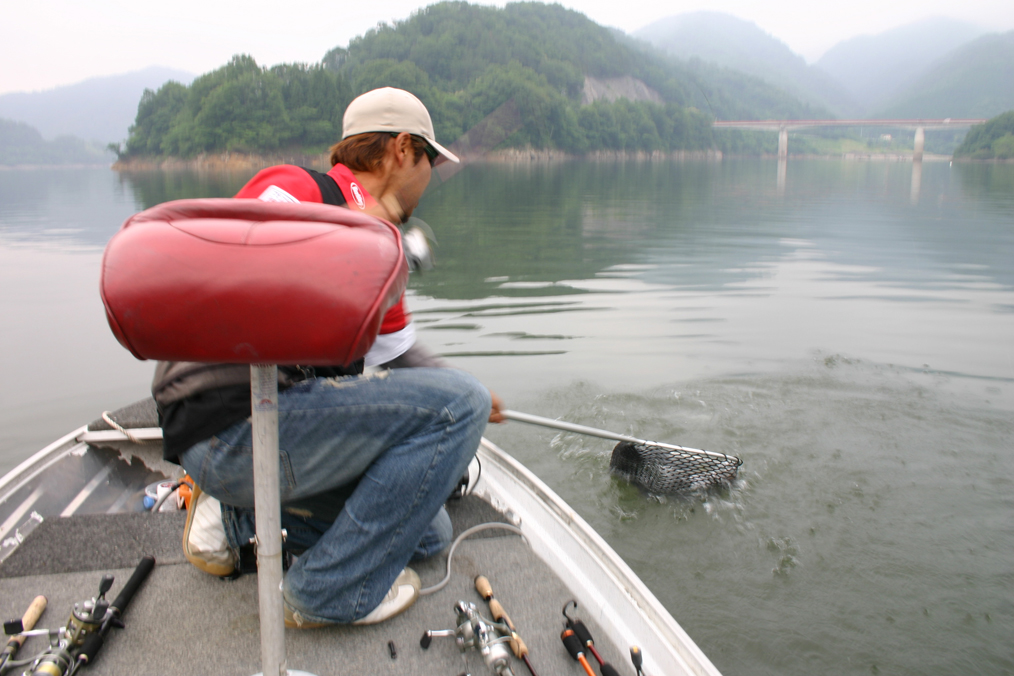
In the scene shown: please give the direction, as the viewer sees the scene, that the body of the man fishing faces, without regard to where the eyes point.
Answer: to the viewer's right

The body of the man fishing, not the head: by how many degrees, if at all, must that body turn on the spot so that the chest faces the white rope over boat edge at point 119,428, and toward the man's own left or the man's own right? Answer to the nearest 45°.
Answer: approximately 135° to the man's own left

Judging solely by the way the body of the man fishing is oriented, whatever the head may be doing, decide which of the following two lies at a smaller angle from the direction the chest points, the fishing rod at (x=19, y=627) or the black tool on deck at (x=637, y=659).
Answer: the black tool on deck

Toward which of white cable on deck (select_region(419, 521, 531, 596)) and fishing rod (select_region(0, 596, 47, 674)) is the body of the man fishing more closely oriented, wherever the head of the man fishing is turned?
the white cable on deck

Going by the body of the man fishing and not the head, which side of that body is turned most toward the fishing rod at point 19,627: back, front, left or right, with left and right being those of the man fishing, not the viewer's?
back
